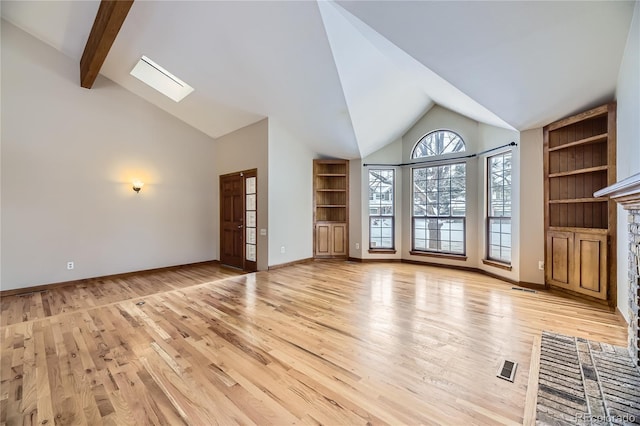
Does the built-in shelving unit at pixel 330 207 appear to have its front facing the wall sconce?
no

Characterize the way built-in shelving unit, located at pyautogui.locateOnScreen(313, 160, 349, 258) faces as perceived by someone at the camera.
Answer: facing the viewer

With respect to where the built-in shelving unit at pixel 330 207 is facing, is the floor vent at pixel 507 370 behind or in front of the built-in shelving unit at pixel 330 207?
in front

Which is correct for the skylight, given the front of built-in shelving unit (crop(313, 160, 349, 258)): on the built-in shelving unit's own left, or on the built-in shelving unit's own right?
on the built-in shelving unit's own right

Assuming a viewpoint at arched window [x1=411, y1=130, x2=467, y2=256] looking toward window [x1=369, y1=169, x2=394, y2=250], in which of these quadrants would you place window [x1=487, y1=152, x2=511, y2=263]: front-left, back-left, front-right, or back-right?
back-left

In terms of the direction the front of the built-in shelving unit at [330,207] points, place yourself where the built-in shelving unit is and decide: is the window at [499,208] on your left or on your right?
on your left

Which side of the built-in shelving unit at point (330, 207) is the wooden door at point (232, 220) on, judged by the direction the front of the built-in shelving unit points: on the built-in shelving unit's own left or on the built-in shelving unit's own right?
on the built-in shelving unit's own right

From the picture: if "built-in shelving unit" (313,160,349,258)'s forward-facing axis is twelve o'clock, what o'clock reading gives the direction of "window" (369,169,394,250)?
The window is roughly at 9 o'clock from the built-in shelving unit.

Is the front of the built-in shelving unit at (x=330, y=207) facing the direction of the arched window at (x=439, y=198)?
no

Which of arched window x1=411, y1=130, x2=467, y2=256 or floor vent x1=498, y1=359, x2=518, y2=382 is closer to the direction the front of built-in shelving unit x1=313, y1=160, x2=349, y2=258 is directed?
the floor vent

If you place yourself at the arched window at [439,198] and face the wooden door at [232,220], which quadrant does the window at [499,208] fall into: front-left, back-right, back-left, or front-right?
back-left
